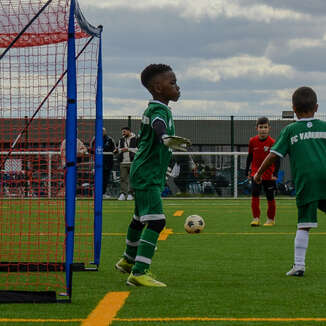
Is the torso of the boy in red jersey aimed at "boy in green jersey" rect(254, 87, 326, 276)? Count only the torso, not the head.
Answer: yes

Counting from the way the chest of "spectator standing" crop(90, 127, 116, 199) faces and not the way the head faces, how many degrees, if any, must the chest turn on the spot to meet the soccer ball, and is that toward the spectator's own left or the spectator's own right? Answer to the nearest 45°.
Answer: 0° — they already face it

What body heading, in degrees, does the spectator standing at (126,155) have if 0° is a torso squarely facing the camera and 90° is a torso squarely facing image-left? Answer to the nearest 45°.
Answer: approximately 45°

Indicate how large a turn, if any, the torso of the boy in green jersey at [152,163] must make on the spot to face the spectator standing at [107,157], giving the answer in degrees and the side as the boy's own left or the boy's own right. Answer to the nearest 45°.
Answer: approximately 90° to the boy's own left

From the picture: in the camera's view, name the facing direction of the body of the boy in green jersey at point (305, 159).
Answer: away from the camera

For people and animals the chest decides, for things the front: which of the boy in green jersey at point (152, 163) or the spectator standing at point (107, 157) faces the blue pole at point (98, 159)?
the spectator standing

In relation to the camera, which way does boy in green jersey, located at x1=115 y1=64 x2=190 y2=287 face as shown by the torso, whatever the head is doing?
to the viewer's right

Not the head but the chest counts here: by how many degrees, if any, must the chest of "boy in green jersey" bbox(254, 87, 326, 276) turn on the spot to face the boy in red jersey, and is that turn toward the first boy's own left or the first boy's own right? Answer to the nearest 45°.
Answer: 0° — they already face them

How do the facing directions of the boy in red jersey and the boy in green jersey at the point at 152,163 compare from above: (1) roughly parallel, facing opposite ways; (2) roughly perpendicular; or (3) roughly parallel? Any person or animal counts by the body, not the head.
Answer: roughly perpendicular

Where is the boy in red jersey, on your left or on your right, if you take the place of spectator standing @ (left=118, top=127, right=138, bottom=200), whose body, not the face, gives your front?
on your left

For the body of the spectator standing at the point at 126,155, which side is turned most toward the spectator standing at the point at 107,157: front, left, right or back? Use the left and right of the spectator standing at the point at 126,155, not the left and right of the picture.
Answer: right

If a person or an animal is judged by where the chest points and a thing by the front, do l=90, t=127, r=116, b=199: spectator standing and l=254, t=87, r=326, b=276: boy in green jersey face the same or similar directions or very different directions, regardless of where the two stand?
very different directions

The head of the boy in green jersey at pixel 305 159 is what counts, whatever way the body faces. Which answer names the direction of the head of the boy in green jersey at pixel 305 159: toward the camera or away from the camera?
away from the camera

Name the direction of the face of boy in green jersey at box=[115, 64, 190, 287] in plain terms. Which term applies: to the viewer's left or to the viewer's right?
to the viewer's right
